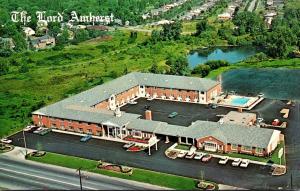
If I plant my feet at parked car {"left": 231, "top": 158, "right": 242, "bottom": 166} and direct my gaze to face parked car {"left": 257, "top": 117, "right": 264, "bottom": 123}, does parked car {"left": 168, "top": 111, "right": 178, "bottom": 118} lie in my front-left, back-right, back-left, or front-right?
front-left

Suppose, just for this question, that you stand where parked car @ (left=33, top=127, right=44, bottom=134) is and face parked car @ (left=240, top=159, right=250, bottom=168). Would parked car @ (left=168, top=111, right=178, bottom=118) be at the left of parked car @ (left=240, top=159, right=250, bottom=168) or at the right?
left

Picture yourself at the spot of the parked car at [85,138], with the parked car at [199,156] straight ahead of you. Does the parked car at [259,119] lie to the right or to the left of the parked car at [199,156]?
left

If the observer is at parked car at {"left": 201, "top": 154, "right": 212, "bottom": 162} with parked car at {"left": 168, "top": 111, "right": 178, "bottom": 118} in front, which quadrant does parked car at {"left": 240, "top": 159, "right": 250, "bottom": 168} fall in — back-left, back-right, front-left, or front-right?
back-right

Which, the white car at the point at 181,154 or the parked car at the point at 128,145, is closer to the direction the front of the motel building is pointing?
the parked car

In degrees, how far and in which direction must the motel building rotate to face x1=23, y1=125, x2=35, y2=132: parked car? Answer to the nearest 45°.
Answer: approximately 45° to its right

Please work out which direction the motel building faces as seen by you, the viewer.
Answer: facing the viewer and to the left of the viewer
